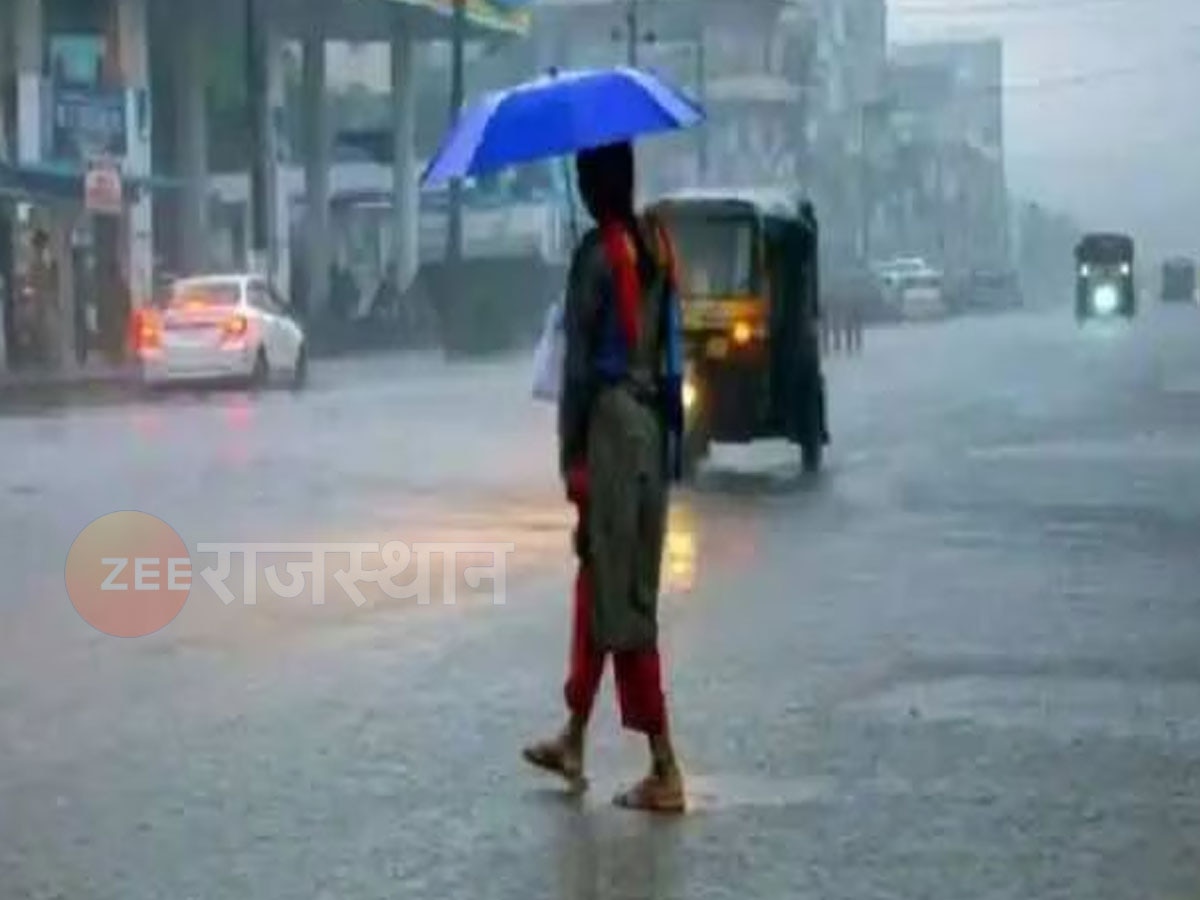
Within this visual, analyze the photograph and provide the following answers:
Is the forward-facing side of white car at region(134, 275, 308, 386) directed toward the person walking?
no

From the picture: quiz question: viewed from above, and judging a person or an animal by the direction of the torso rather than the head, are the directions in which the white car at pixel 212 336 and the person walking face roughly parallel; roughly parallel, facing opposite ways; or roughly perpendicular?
roughly perpendicular

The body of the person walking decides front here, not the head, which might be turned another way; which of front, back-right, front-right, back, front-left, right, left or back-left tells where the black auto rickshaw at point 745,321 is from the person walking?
front-right

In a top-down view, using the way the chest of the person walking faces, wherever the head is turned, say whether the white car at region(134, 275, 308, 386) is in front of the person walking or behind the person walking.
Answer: in front

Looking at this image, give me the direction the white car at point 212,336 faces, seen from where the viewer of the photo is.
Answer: facing away from the viewer and to the right of the viewer

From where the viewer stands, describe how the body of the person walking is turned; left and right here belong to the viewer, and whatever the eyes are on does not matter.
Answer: facing away from the viewer and to the left of the viewer

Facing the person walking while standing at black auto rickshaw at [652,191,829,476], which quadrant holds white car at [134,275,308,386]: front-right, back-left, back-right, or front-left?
back-right

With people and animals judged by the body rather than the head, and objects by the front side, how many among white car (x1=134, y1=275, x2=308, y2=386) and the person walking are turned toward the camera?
0

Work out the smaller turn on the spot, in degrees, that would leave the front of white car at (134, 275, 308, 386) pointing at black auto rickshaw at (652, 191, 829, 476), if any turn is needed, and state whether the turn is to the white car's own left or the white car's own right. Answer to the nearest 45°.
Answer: approximately 135° to the white car's own right
